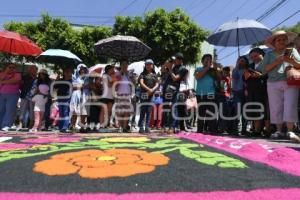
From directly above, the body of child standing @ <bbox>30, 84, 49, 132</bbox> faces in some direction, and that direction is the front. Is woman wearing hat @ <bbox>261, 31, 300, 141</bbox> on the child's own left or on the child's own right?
on the child's own left

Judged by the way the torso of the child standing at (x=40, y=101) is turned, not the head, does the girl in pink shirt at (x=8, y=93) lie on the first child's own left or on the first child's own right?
on the first child's own right

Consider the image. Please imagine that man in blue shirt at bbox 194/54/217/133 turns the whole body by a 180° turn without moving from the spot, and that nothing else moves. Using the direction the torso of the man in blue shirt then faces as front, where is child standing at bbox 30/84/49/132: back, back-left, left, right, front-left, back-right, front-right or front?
front-left

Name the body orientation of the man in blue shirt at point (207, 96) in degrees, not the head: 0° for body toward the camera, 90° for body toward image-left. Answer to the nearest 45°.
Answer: approximately 315°

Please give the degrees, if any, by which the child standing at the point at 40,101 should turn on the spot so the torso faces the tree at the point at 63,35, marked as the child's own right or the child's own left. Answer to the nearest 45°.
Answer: approximately 135° to the child's own right
